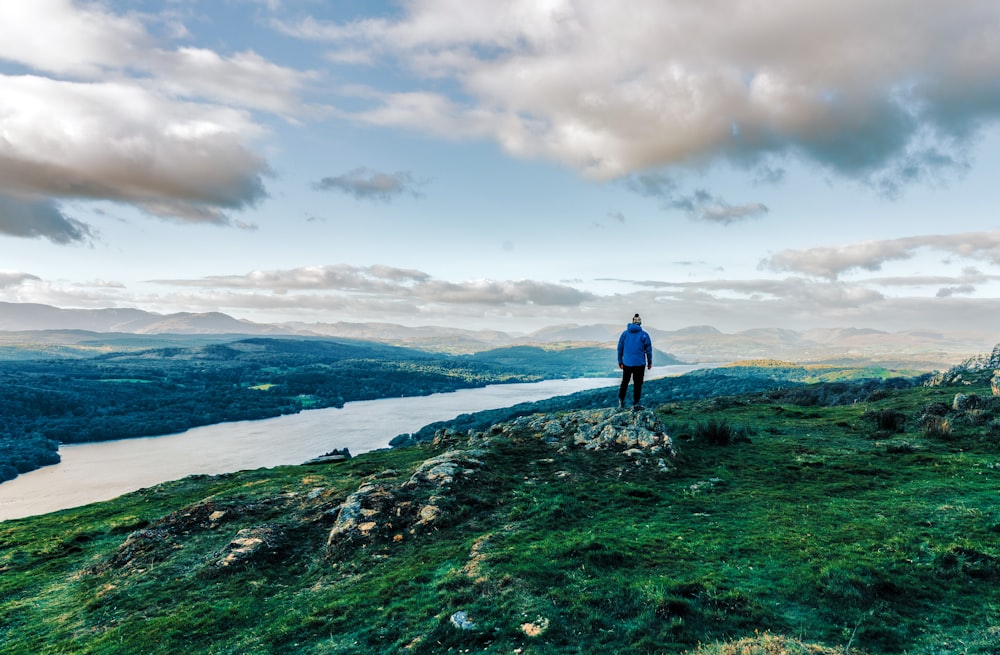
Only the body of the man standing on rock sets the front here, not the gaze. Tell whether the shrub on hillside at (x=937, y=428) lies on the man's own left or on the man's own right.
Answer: on the man's own right

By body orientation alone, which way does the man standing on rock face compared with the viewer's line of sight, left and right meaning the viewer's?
facing away from the viewer

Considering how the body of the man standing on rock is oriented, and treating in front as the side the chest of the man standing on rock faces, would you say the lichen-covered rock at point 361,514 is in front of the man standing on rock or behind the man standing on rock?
behind

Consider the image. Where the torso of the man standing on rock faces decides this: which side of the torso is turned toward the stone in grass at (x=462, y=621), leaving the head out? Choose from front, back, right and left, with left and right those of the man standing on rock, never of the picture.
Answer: back

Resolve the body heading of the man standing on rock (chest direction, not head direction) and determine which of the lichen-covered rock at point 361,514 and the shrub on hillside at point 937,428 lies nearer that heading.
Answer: the shrub on hillside

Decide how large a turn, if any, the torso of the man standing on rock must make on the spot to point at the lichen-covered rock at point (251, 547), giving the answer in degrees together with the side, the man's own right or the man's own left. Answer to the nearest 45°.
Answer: approximately 135° to the man's own left
